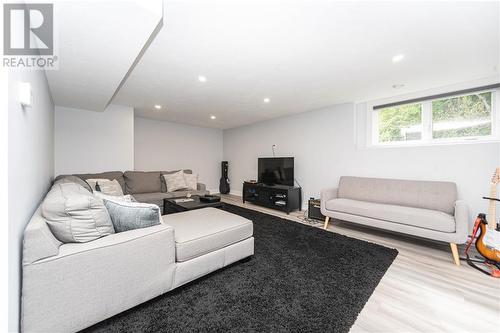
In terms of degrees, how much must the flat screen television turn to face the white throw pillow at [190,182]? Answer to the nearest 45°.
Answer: approximately 45° to its right

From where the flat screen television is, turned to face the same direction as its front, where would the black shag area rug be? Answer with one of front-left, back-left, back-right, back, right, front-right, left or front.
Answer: front-left

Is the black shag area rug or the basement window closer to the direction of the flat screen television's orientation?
the black shag area rug

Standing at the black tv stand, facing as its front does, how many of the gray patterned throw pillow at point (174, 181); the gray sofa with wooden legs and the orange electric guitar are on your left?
2

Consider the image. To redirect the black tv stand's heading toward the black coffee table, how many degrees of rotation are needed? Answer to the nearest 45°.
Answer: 0° — it already faces it

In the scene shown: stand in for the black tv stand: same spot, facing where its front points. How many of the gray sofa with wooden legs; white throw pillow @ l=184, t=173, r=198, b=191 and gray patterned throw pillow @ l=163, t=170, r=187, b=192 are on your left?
1

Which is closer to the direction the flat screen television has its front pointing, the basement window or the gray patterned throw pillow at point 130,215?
the gray patterned throw pillow

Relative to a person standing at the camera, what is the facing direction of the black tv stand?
facing the viewer and to the left of the viewer

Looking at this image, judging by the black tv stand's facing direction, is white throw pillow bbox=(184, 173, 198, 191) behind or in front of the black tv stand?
in front

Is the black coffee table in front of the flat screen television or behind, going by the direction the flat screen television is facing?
in front

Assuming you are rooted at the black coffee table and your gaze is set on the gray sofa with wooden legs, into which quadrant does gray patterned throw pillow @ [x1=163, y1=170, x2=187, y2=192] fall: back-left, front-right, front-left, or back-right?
back-left

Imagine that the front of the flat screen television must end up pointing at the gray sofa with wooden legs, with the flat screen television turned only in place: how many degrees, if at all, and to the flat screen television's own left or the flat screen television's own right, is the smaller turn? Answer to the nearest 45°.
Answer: approximately 90° to the flat screen television's own left

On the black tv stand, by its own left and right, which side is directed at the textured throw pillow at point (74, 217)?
front
